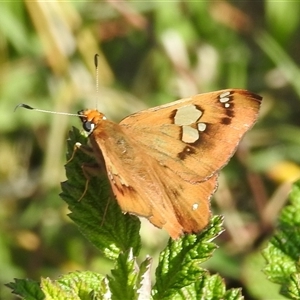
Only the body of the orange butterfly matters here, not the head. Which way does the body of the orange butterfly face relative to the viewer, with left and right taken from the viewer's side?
facing away from the viewer and to the left of the viewer
